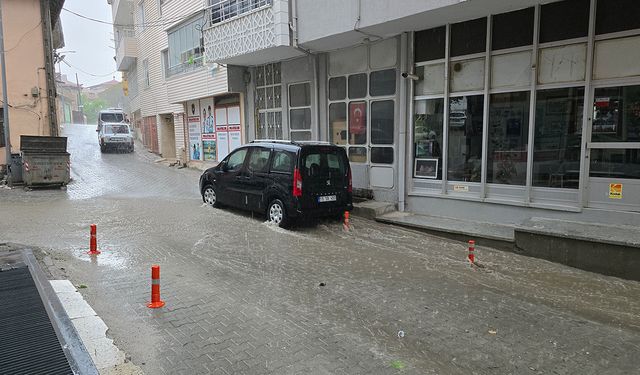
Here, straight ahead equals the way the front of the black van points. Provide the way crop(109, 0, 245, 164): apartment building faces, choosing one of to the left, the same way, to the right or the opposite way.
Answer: to the left

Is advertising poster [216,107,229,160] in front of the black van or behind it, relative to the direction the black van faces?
in front

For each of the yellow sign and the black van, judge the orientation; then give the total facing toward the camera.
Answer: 1

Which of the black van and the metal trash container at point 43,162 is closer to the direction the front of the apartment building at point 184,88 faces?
the metal trash container

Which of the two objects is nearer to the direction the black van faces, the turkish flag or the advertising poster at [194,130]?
the advertising poster

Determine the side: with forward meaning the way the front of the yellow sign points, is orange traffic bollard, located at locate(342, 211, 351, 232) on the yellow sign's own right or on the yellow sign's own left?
on the yellow sign's own right

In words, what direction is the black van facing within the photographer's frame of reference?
facing away from the viewer and to the left of the viewer

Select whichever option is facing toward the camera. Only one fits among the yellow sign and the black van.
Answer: the yellow sign

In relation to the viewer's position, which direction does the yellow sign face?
facing the viewer

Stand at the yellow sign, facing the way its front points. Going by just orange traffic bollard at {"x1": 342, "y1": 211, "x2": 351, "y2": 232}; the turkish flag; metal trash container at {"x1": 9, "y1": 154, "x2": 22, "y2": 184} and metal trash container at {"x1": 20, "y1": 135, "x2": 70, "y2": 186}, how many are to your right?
4

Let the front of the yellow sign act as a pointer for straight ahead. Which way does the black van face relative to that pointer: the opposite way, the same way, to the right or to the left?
to the right

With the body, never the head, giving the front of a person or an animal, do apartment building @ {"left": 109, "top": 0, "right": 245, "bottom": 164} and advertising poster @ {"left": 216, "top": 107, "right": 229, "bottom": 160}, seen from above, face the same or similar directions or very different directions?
same or similar directions

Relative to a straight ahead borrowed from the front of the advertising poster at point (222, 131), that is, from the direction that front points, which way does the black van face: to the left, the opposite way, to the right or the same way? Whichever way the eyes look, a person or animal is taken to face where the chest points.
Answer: to the right

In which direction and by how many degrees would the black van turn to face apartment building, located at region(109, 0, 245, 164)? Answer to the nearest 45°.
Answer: approximately 45° to its right

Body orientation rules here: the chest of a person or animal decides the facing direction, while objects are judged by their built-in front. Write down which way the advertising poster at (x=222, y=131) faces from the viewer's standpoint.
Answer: facing the viewer and to the left of the viewer
